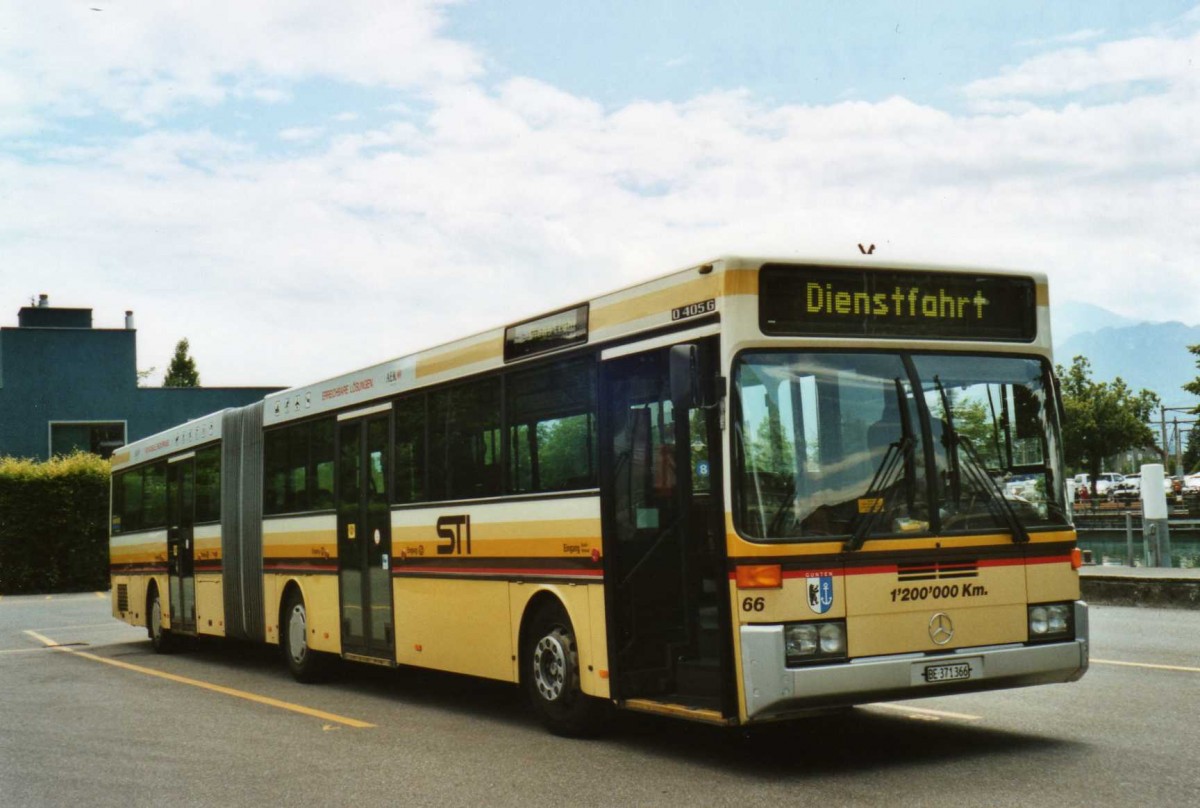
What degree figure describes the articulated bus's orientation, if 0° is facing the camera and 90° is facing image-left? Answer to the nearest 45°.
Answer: approximately 315°

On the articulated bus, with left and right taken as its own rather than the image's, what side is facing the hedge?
back
